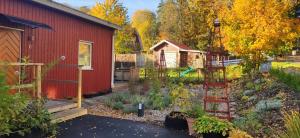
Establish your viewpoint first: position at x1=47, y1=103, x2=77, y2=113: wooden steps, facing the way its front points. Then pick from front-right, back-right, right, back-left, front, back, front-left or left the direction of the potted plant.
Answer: front

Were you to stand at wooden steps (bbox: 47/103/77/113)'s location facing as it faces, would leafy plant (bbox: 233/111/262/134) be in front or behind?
in front

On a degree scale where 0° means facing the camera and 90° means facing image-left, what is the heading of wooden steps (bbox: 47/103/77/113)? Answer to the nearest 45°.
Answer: approximately 315°

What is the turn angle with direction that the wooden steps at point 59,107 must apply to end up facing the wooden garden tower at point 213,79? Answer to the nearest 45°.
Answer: approximately 45° to its left

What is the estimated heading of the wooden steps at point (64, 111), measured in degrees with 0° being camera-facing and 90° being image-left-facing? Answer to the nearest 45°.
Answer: approximately 315°

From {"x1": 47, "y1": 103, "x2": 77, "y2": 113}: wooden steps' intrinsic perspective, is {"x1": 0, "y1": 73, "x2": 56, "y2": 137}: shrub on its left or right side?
on its right

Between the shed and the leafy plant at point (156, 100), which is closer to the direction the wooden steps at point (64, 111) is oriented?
the leafy plant

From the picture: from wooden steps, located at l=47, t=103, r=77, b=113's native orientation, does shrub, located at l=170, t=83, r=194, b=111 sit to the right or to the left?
on its left

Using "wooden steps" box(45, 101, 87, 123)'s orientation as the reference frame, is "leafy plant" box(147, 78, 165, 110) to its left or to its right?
on its left

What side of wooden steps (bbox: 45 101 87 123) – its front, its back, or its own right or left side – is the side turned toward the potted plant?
front

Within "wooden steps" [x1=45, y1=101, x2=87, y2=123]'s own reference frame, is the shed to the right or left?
on its left
